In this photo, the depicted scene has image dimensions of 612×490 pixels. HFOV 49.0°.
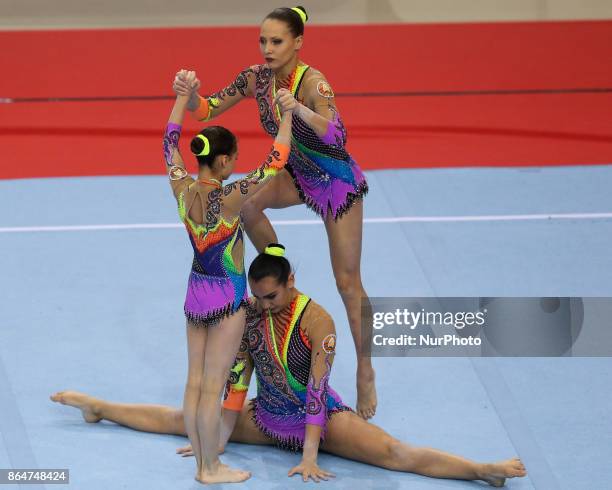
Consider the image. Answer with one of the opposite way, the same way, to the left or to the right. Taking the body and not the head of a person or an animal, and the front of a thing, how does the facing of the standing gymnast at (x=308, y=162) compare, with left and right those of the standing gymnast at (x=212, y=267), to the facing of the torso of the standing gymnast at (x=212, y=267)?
the opposite way

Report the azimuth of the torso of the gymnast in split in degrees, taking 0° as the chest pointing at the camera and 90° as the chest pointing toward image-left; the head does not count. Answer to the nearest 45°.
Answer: approximately 45°

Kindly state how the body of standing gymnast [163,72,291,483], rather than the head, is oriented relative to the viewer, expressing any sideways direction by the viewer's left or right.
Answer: facing away from the viewer and to the right of the viewer

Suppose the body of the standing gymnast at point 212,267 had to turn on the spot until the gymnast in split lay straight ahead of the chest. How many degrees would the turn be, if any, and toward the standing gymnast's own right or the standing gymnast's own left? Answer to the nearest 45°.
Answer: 0° — they already face them

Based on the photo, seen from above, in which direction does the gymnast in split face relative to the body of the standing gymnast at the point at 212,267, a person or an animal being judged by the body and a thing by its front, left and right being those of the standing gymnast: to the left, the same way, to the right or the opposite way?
the opposite way

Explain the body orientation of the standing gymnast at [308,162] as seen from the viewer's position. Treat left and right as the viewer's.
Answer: facing the viewer and to the left of the viewer

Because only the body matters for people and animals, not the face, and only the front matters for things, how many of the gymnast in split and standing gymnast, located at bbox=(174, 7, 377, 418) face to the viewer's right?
0

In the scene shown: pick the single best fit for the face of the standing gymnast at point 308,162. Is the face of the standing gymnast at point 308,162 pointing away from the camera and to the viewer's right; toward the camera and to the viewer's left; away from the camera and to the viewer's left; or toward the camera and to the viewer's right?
toward the camera and to the viewer's left
